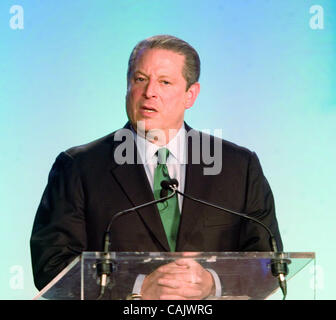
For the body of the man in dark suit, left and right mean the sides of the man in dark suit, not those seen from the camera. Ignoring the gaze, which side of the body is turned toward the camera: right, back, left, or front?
front

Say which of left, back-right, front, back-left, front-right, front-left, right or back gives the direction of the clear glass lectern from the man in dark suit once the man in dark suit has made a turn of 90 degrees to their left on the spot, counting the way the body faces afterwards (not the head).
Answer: right

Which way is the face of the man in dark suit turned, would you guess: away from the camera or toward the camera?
toward the camera
